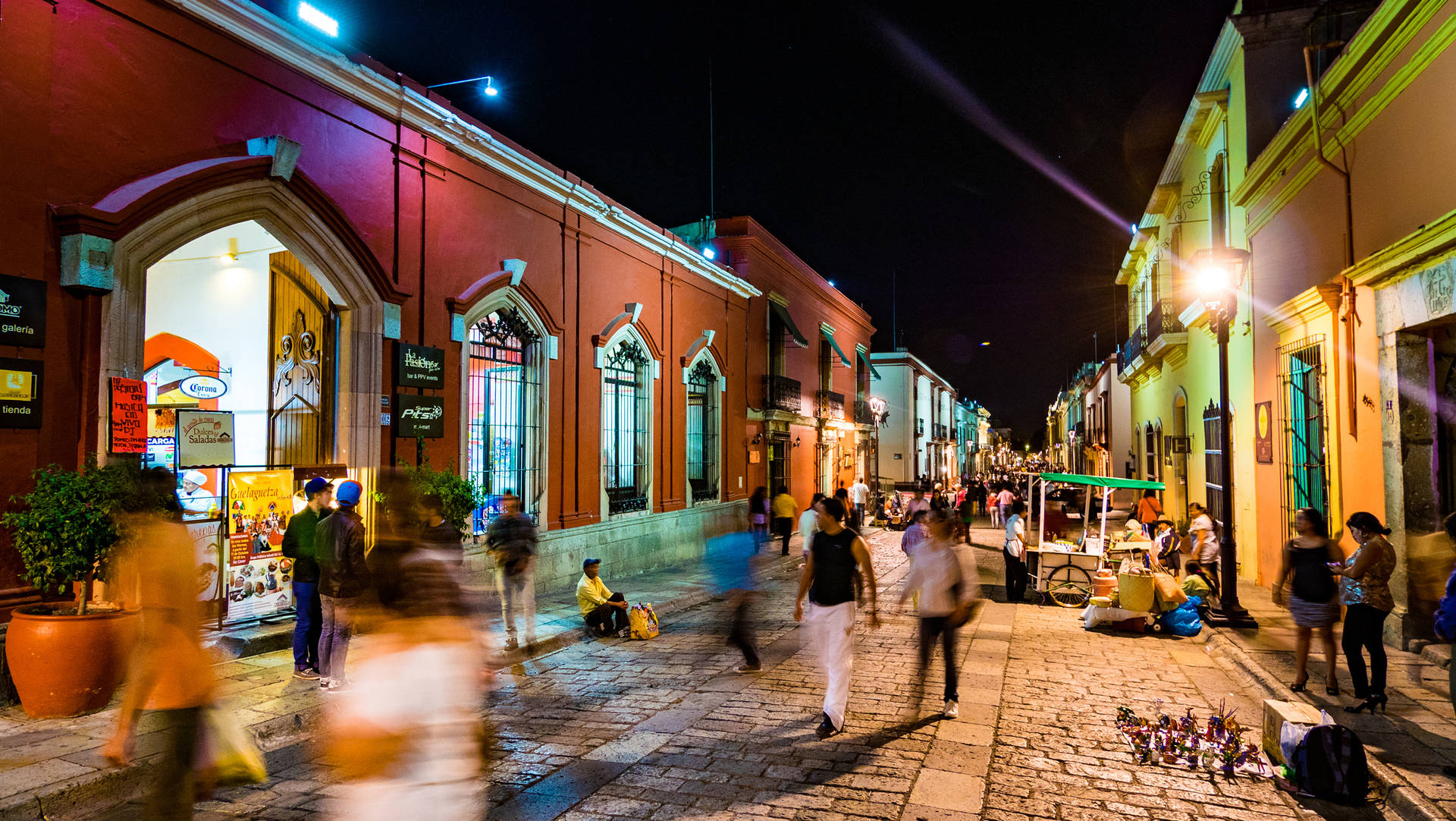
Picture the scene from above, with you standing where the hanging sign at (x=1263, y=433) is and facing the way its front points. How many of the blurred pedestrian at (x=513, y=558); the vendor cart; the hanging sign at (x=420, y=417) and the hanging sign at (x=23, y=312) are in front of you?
4

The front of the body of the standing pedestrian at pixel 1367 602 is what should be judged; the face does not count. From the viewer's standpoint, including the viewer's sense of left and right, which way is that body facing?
facing to the left of the viewer

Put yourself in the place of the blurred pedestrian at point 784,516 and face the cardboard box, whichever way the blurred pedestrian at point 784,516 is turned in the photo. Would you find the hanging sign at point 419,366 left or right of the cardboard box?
right

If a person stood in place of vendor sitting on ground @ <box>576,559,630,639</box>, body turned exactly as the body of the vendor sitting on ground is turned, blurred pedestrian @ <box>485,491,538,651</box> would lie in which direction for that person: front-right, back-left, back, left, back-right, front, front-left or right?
right

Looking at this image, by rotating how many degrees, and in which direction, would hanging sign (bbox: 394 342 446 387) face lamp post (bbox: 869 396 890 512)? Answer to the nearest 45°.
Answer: approximately 90° to its left

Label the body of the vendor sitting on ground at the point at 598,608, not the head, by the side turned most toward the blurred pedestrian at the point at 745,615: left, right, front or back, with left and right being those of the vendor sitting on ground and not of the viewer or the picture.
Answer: front

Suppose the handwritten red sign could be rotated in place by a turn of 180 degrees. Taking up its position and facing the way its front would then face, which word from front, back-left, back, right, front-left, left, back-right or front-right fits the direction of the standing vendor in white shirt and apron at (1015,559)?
back-right

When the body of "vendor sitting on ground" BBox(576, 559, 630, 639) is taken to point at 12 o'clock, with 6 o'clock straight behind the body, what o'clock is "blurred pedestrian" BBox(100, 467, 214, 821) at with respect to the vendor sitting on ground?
The blurred pedestrian is roughly at 2 o'clock from the vendor sitting on ground.

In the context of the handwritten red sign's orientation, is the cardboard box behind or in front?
in front

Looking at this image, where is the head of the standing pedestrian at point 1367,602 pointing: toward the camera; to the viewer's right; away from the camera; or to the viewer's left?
to the viewer's left

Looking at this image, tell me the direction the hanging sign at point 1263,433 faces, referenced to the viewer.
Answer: facing the viewer and to the left of the viewer

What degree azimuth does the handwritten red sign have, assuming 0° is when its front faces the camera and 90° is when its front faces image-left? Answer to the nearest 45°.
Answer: approximately 315°

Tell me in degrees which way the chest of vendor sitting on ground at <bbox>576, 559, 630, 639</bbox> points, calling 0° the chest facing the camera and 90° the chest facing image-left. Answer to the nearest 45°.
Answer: approximately 315°
